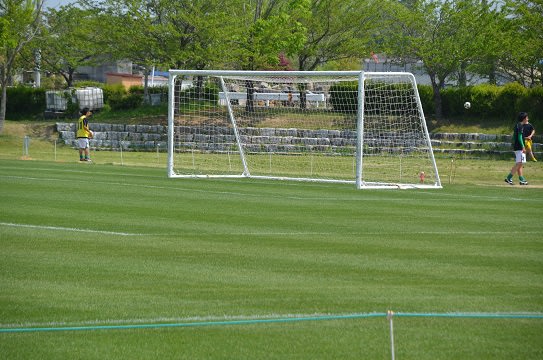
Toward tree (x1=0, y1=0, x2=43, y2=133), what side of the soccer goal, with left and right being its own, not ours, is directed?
right

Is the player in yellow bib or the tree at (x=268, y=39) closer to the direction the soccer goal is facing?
the player in yellow bib

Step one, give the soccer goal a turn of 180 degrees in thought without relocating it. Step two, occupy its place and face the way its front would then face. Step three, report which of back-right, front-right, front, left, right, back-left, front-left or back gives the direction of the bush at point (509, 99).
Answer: front

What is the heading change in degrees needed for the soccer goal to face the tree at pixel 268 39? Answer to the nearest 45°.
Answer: approximately 135° to its right

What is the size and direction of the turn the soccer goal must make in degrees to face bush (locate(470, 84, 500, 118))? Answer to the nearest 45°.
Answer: approximately 180°

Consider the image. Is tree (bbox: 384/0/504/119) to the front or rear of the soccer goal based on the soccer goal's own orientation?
to the rear

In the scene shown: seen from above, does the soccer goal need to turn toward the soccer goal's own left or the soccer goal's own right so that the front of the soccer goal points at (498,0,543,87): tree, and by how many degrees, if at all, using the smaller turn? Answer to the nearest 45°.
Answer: approximately 180°

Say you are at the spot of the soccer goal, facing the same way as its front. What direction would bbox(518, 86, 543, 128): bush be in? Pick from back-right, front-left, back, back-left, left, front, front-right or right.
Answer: back

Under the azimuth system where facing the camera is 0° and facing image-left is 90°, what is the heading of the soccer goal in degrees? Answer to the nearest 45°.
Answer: approximately 45°
